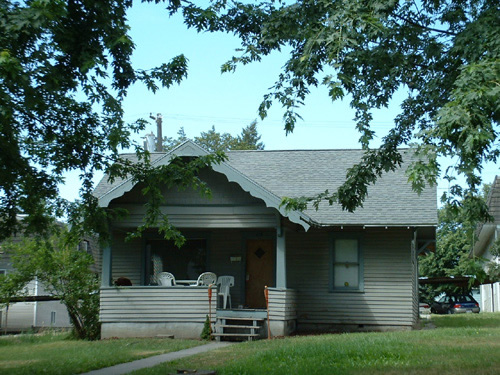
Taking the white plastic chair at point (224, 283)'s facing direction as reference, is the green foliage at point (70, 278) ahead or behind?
ahead

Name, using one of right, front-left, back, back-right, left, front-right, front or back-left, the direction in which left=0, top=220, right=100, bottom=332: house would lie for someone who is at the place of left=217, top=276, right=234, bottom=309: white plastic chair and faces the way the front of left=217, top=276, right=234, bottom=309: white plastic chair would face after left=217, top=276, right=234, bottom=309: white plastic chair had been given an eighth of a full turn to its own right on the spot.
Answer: front-right

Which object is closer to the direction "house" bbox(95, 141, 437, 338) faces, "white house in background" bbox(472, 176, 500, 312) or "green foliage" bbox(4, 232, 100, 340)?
the green foliage

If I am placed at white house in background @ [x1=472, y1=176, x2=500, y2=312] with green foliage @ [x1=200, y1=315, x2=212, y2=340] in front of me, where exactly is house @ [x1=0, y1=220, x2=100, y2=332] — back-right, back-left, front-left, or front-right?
front-right

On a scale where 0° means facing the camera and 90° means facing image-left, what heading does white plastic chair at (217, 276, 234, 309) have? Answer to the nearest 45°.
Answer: approximately 45°

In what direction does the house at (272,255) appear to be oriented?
toward the camera

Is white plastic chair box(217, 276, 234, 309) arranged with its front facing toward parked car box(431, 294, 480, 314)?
no

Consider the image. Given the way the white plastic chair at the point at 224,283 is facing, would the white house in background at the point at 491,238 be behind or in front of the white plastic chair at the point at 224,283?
behind

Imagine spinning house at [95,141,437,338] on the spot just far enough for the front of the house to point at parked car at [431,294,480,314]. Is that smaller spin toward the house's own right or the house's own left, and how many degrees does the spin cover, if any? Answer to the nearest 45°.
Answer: approximately 135° to the house's own left

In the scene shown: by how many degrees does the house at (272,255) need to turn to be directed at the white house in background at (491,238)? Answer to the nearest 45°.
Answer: approximately 135° to its left

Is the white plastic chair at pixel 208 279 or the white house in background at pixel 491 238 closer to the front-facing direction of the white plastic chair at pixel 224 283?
the white plastic chair

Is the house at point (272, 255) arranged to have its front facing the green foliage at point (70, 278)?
no

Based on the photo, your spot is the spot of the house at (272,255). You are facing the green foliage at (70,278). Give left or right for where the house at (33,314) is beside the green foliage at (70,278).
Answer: right
